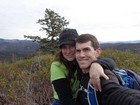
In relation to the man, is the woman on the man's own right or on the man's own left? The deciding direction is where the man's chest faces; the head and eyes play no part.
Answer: on the man's own right

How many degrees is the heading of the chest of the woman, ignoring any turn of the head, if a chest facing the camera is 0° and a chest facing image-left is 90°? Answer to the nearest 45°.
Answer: approximately 315°

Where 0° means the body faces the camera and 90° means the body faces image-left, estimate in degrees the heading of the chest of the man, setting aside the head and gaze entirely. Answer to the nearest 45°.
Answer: approximately 45°
